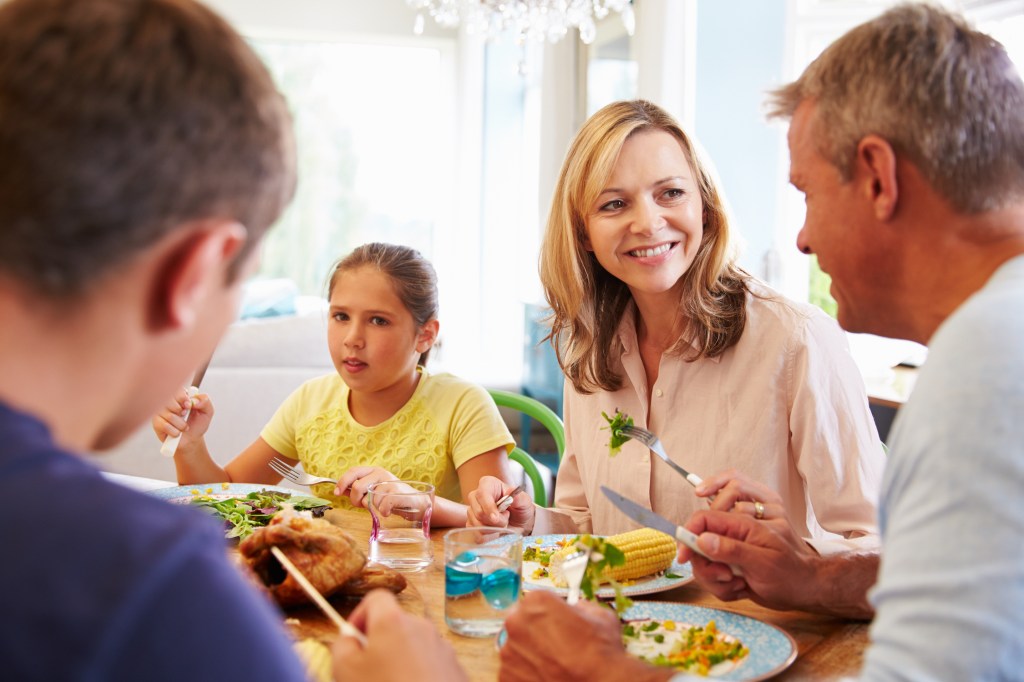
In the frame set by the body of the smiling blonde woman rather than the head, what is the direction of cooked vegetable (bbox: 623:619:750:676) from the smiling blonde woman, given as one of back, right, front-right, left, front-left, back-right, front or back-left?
front-left

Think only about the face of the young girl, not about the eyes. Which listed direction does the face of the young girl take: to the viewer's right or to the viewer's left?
to the viewer's left

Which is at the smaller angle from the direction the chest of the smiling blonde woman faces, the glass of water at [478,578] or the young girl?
the glass of water

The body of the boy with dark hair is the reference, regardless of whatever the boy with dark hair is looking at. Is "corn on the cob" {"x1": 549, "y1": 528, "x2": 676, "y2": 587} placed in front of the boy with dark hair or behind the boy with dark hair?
in front

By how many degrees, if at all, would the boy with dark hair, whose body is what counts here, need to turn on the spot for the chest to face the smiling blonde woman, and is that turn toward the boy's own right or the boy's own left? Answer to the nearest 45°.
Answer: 0° — they already face them

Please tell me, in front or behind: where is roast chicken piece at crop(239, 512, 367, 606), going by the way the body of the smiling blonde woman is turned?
in front

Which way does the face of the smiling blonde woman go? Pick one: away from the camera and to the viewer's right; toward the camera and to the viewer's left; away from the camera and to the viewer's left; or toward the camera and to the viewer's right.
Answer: toward the camera and to the viewer's right

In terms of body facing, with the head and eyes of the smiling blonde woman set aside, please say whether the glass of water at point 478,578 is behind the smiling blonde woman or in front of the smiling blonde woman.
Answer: in front

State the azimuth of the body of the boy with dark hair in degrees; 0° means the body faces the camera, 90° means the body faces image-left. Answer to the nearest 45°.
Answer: approximately 225°

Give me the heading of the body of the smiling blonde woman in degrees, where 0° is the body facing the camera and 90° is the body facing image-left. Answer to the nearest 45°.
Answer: approximately 45°
